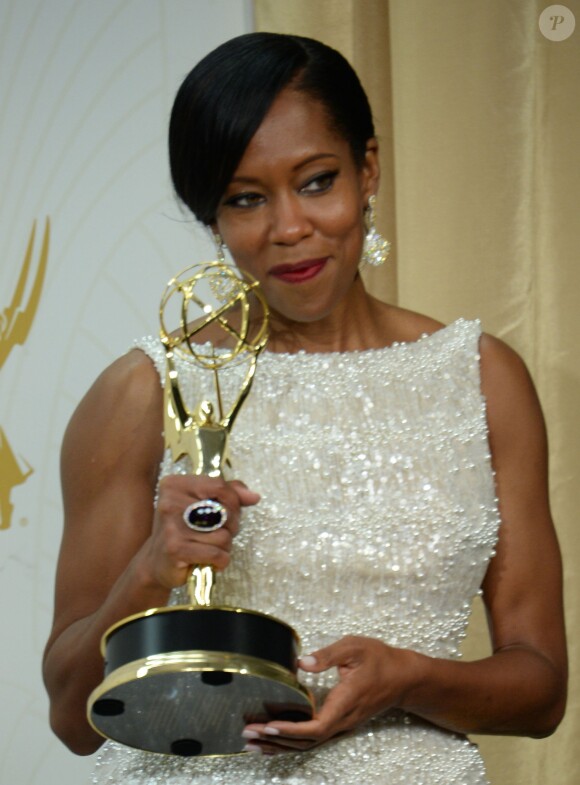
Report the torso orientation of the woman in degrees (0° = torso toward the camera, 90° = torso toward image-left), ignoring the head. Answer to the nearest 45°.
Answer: approximately 0°

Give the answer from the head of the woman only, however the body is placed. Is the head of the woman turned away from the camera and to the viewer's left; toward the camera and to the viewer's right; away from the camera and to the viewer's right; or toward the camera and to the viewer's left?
toward the camera and to the viewer's left
